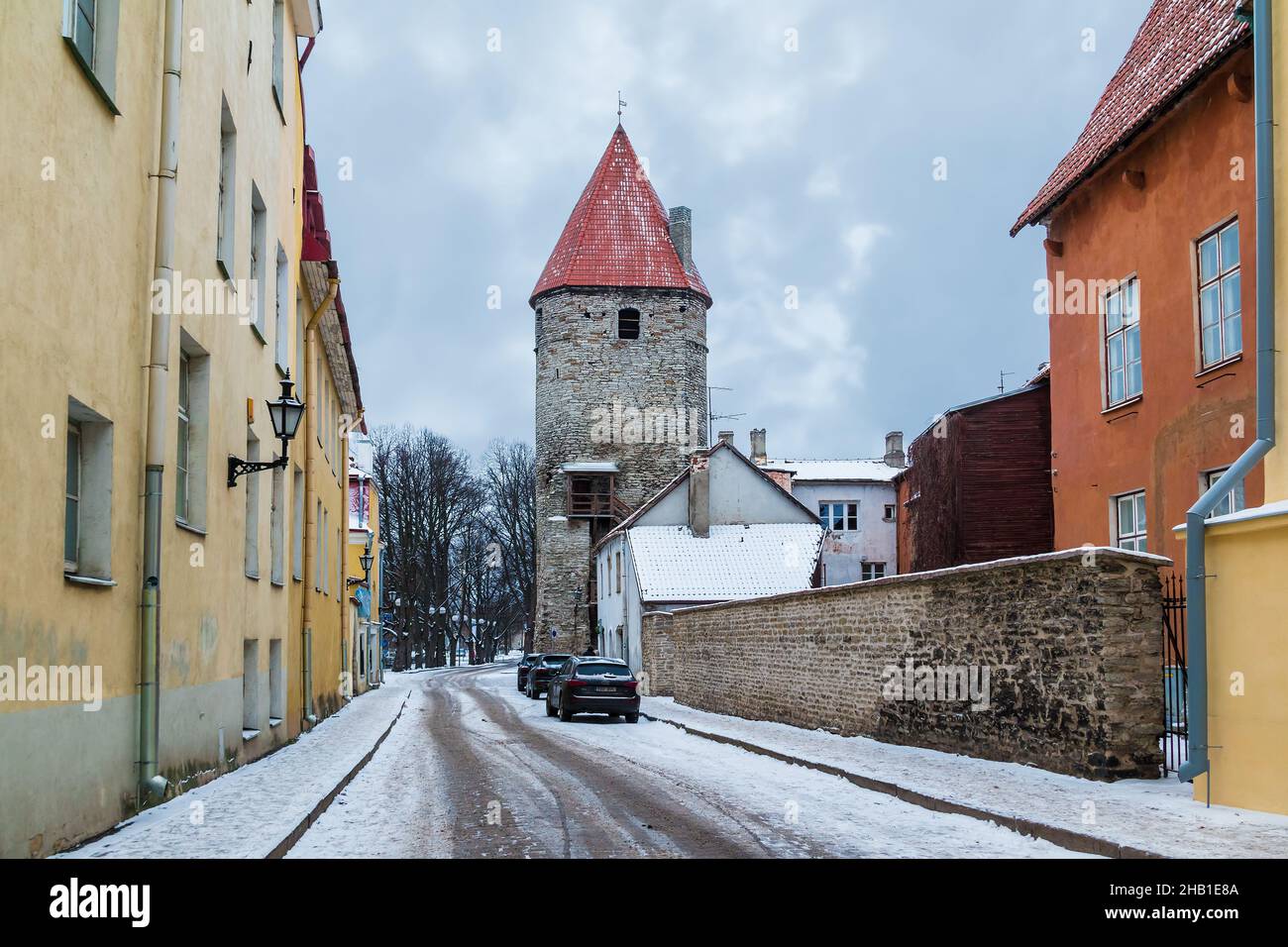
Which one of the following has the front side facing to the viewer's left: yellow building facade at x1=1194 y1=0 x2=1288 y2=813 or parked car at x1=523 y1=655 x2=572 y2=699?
the yellow building facade

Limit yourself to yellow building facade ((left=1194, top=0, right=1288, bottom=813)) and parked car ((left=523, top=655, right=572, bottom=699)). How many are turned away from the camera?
1

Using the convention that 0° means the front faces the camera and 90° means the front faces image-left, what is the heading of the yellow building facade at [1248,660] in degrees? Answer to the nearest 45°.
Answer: approximately 90°

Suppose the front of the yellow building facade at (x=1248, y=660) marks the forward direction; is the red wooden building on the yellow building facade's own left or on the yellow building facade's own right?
on the yellow building facade's own right

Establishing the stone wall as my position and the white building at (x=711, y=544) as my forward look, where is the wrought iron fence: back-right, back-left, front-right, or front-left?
back-right

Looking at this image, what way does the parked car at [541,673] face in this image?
away from the camera

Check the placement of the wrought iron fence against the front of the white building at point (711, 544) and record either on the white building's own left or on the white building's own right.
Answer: on the white building's own left

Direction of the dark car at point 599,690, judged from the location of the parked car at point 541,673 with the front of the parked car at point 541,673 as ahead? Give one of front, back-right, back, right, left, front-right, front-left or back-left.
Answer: back

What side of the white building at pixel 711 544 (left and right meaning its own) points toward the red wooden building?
left

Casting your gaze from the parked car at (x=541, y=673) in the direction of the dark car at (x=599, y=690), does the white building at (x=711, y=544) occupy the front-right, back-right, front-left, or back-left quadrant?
back-left
